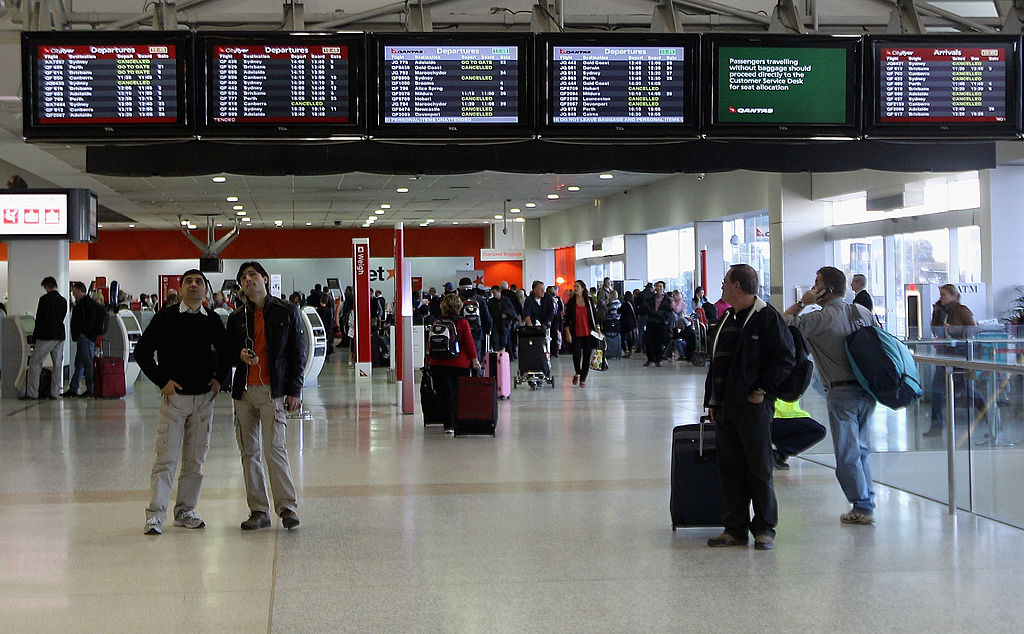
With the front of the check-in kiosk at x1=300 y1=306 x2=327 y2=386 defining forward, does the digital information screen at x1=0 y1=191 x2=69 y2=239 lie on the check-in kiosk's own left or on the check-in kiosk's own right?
on the check-in kiosk's own right

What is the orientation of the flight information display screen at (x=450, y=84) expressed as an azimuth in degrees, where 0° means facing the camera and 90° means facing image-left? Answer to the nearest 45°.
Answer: approximately 0°

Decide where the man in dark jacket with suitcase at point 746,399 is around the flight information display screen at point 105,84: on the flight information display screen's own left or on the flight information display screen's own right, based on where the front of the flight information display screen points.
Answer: on the flight information display screen's own left

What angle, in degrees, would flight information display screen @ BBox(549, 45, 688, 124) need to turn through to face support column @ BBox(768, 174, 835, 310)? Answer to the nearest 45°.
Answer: approximately 180°

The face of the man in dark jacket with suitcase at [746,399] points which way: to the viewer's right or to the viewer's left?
to the viewer's left

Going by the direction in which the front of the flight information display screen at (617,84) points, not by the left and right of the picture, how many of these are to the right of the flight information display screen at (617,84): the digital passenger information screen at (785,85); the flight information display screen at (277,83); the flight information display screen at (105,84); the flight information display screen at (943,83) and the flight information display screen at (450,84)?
3
